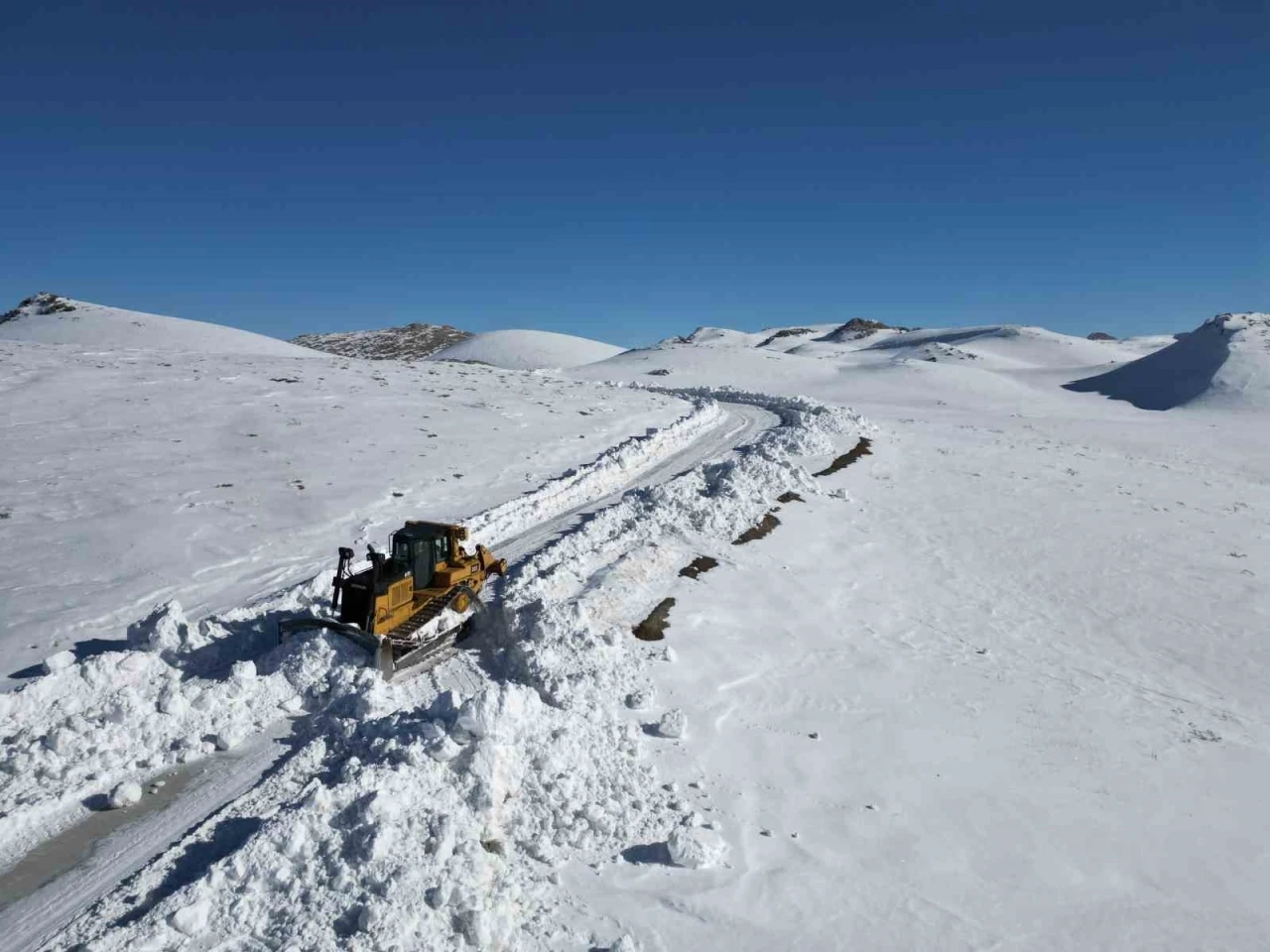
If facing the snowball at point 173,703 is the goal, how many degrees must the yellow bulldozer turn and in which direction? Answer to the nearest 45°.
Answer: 0° — it already faces it

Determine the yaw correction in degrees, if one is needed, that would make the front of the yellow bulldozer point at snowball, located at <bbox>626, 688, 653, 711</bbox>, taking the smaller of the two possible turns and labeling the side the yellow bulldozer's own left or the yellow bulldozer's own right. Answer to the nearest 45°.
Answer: approximately 90° to the yellow bulldozer's own left

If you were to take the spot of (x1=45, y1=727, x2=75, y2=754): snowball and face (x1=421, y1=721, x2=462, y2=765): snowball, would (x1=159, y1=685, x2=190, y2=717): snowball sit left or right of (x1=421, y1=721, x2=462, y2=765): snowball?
left

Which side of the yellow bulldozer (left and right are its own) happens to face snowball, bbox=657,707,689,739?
left

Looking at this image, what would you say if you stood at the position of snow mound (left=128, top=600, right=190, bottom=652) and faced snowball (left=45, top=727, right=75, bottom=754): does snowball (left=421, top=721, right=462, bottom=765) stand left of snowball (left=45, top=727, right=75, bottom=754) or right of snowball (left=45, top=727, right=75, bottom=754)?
left

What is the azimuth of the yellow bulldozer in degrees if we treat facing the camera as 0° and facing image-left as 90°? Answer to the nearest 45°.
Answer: approximately 45°

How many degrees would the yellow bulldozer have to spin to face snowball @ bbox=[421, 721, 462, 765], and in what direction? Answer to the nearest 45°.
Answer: approximately 45° to its left

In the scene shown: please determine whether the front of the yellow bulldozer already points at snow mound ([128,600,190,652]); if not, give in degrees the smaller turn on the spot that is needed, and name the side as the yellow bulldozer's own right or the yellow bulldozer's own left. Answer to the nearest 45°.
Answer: approximately 45° to the yellow bulldozer's own right
